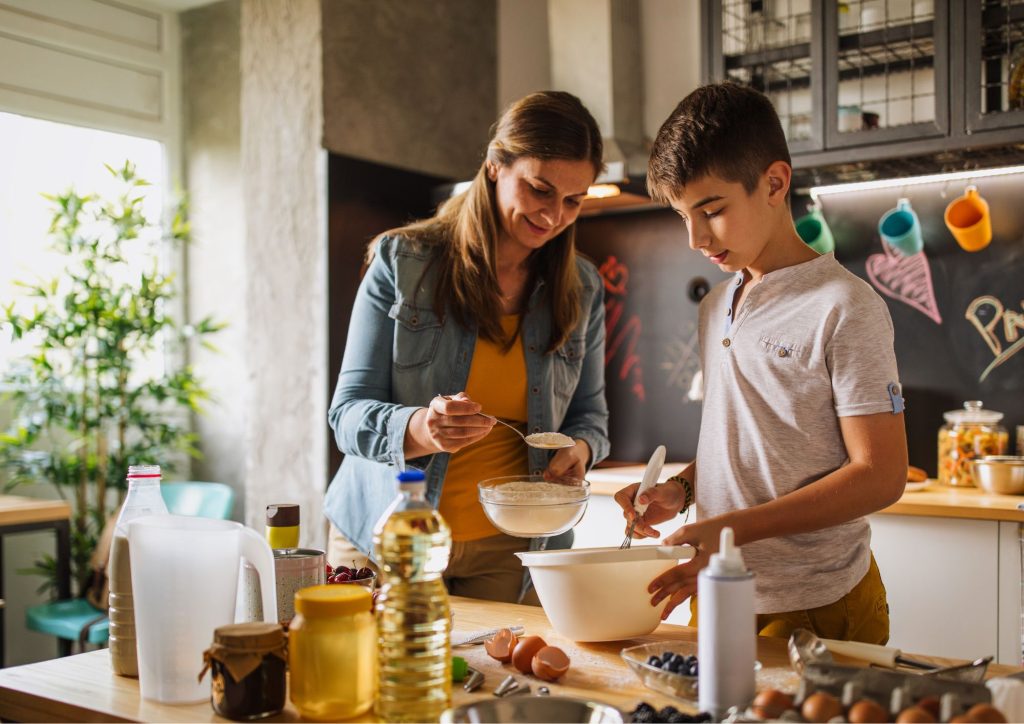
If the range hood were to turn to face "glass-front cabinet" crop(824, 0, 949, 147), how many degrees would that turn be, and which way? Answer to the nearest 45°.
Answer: approximately 90° to its left

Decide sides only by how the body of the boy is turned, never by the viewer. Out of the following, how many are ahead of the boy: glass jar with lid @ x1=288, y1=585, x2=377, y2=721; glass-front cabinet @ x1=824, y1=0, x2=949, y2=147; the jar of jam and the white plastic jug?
3

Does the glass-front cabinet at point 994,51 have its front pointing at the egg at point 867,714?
yes

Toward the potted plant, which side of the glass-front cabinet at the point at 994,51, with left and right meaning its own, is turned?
right

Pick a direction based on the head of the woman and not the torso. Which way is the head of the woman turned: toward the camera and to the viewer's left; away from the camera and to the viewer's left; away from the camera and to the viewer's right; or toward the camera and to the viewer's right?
toward the camera and to the viewer's right

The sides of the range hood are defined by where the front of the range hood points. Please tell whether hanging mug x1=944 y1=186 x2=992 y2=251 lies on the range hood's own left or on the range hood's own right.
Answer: on the range hood's own left

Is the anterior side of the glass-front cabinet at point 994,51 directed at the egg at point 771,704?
yes

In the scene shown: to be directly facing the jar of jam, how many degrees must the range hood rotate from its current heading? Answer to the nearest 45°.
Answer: approximately 45° to its left
